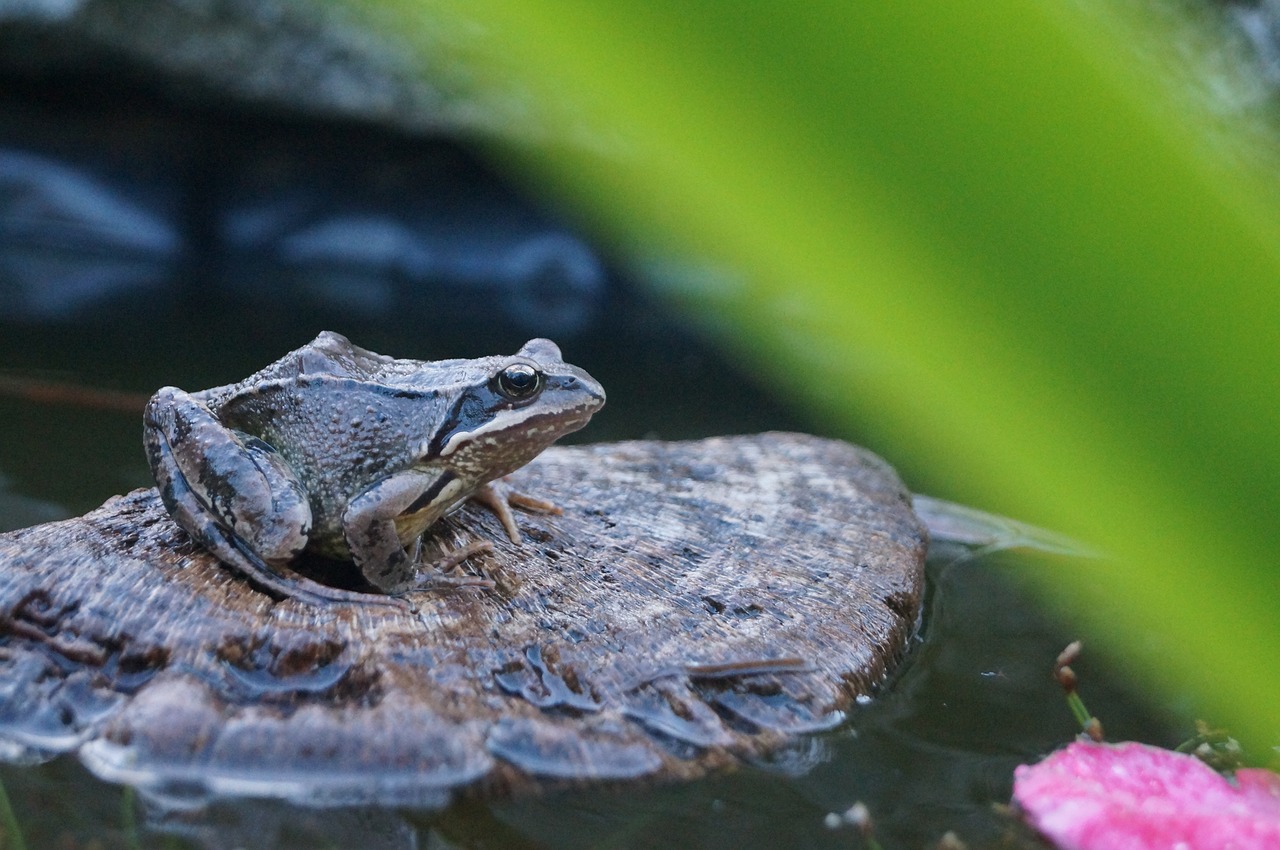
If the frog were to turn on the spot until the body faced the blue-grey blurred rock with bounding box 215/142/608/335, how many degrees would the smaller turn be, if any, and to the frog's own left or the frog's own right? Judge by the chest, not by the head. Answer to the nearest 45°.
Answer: approximately 90° to the frog's own left

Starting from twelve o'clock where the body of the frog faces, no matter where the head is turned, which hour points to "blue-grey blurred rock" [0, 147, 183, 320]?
The blue-grey blurred rock is roughly at 8 o'clock from the frog.

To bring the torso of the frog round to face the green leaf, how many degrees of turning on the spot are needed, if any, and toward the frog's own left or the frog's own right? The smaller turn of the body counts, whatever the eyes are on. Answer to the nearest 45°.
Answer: approximately 90° to the frog's own right

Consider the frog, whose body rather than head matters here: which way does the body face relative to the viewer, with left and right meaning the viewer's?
facing to the right of the viewer

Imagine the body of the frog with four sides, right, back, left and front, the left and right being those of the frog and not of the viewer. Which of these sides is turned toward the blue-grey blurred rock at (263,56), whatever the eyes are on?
left
